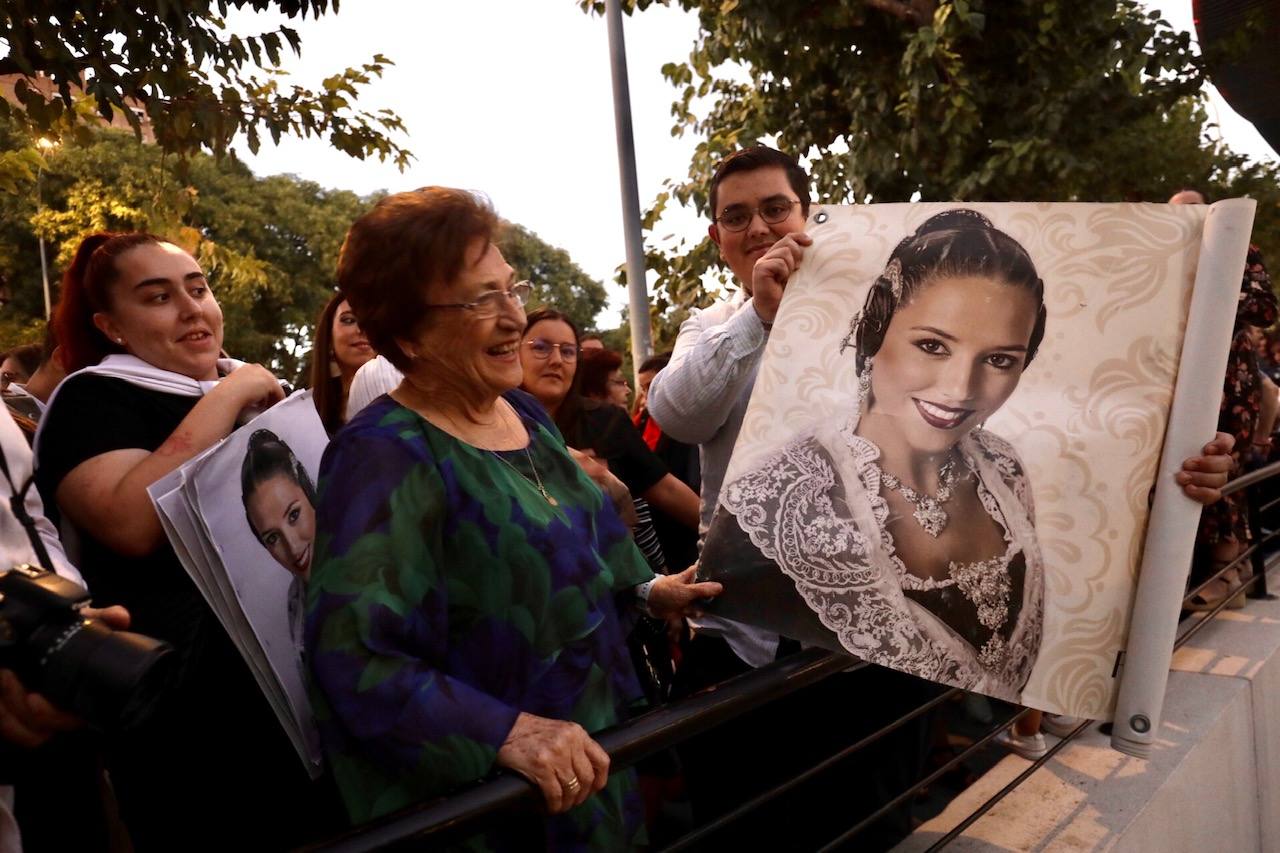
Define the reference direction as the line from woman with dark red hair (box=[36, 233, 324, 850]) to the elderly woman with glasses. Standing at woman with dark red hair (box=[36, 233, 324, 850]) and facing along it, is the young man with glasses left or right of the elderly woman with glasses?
left

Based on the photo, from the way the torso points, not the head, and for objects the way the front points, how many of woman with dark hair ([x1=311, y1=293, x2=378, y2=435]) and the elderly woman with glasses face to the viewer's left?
0

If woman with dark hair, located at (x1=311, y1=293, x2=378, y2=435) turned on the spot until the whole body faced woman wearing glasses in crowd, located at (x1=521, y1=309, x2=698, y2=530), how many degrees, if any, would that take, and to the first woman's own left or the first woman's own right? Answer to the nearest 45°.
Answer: approximately 45° to the first woman's own left

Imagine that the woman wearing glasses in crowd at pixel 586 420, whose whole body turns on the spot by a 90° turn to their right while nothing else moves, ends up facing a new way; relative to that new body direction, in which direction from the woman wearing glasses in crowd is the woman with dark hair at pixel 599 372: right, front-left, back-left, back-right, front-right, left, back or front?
right

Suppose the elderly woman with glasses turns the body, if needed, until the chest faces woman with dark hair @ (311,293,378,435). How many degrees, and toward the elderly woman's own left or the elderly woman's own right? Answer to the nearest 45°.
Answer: approximately 135° to the elderly woman's own left

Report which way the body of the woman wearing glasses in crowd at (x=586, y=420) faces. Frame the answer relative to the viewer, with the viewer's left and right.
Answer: facing the viewer

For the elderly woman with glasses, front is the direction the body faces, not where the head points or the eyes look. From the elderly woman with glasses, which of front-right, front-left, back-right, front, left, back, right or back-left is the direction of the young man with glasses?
left

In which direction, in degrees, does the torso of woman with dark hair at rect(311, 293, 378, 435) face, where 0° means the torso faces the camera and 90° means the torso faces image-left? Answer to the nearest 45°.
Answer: approximately 315°

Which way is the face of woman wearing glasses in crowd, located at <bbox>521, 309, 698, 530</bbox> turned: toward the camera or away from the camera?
toward the camera

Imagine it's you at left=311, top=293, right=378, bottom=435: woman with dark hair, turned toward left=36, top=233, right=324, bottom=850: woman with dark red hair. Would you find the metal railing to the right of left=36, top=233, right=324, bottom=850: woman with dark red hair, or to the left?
left

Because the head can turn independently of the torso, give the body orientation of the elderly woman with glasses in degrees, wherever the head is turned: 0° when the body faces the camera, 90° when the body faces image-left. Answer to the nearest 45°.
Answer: approximately 315°

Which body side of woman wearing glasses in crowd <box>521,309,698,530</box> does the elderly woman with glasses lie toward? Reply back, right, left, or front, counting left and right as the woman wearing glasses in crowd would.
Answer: front

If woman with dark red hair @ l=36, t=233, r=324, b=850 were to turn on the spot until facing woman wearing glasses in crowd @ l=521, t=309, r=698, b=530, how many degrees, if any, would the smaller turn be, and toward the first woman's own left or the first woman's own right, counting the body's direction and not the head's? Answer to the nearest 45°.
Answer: approximately 90° to the first woman's own left
